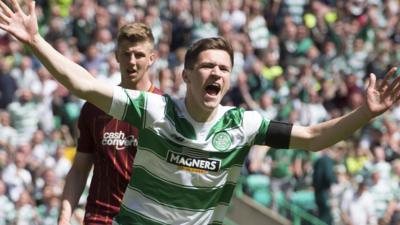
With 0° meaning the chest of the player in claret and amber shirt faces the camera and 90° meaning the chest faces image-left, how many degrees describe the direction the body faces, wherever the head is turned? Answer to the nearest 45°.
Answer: approximately 0°

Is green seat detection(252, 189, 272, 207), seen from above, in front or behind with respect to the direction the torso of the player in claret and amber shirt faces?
behind
